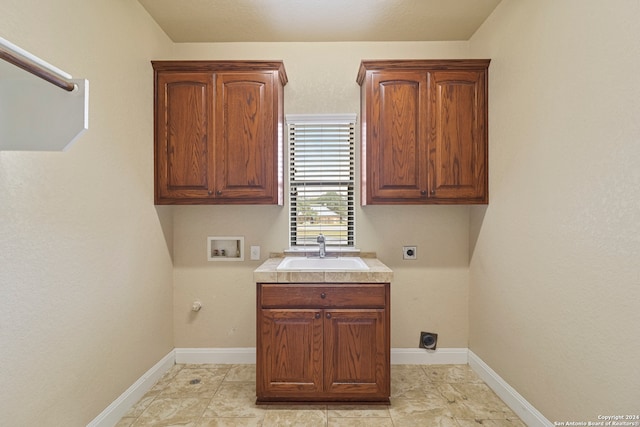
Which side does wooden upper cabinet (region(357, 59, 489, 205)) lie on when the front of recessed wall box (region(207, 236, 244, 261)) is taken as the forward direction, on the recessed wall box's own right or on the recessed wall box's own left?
on the recessed wall box's own left

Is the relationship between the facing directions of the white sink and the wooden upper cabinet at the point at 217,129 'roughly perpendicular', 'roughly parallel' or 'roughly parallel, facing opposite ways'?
roughly parallel

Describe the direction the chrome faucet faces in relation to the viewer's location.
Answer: facing the viewer

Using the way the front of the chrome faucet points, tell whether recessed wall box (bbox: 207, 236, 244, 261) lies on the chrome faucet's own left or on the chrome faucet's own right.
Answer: on the chrome faucet's own right

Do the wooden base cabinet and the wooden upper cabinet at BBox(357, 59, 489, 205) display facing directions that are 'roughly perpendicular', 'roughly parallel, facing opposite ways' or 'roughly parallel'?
roughly parallel

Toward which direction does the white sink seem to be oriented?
toward the camera

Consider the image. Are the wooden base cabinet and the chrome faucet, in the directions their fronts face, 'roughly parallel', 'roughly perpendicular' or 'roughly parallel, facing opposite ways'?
roughly parallel

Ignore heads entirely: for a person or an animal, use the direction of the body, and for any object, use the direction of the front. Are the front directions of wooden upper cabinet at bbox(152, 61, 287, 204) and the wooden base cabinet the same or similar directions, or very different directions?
same or similar directions

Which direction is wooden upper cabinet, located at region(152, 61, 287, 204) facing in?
toward the camera

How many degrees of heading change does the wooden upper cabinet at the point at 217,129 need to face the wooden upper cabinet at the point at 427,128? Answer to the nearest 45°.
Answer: approximately 90° to its left

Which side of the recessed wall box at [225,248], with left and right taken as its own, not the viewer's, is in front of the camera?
front
